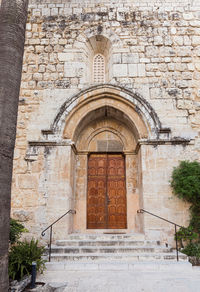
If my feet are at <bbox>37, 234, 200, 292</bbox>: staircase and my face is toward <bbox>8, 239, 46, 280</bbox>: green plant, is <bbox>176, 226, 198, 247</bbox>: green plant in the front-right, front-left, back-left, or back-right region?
back-right

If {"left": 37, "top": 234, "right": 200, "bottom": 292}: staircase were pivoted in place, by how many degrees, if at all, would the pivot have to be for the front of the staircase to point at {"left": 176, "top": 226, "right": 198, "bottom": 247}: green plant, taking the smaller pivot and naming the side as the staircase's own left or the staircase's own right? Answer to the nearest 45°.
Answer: approximately 135° to the staircase's own left

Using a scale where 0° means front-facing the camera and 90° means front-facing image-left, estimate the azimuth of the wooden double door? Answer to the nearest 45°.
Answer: approximately 0°

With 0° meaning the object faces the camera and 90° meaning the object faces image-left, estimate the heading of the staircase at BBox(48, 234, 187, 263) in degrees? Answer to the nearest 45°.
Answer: approximately 0°

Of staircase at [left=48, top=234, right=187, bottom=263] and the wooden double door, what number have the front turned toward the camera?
2

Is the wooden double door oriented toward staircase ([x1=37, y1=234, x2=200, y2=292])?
yes

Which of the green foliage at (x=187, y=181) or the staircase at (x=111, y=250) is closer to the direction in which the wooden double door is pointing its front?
the staircase

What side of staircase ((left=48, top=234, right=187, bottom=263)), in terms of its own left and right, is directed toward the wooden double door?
back

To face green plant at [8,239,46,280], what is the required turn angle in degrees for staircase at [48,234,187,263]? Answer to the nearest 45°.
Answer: approximately 45° to its right

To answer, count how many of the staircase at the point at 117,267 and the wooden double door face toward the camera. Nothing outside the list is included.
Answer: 2
